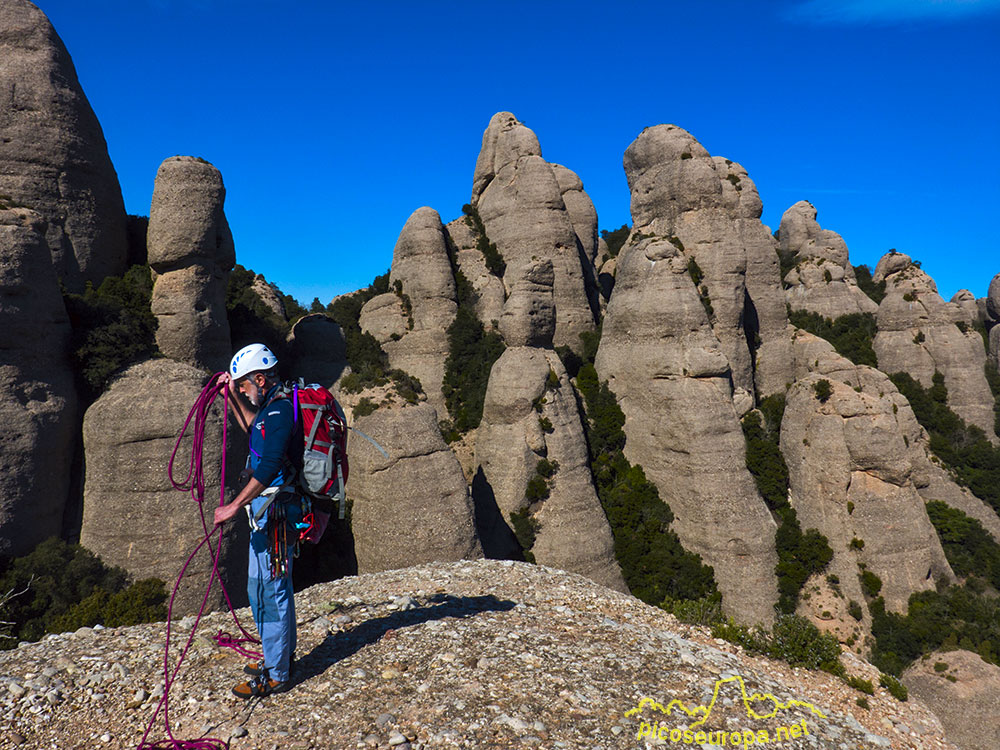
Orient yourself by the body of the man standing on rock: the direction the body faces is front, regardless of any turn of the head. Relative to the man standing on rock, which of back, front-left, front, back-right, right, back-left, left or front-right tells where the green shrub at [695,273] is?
back-right

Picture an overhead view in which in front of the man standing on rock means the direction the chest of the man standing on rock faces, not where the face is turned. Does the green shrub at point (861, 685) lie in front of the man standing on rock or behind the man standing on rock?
behind

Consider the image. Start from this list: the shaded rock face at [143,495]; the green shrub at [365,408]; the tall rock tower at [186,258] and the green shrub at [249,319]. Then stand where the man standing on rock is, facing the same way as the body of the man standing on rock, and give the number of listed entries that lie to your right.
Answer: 4

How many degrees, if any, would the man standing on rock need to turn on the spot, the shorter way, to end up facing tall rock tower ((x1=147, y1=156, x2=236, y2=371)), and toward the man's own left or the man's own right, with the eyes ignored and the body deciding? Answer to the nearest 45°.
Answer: approximately 90° to the man's own right

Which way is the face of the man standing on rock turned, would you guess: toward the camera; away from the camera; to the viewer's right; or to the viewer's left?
to the viewer's left

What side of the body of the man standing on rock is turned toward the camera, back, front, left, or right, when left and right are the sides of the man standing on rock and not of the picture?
left

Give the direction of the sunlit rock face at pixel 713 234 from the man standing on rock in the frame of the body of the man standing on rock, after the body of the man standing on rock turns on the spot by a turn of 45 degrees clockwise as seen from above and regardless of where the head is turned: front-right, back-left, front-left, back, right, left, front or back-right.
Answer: right

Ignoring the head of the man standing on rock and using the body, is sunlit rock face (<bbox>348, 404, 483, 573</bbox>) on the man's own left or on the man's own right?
on the man's own right

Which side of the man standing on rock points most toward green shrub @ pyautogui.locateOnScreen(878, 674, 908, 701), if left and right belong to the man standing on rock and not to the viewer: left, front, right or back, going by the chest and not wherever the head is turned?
back

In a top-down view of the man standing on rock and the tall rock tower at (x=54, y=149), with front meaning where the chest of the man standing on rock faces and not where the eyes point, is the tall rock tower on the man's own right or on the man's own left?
on the man's own right
